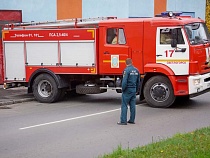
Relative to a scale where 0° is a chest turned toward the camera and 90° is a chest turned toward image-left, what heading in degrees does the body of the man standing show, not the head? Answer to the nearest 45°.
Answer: approximately 135°
